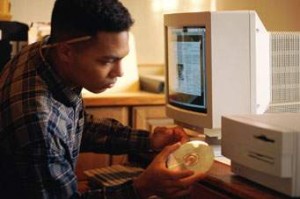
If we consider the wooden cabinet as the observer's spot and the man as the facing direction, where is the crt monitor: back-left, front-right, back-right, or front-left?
front-left

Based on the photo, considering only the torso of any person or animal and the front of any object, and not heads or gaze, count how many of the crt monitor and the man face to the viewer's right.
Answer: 1

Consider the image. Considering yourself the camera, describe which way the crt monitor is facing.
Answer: facing the viewer and to the left of the viewer

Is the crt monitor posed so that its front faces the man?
yes

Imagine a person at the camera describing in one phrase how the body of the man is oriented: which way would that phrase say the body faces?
to the viewer's right

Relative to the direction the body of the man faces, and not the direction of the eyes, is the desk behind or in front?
in front

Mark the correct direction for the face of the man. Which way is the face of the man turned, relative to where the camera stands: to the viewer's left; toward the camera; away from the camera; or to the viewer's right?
to the viewer's right

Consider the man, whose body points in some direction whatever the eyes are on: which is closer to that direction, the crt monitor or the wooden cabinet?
the crt monitor

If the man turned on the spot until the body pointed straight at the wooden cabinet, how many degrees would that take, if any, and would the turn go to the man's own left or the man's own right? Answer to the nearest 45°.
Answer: approximately 90° to the man's own left

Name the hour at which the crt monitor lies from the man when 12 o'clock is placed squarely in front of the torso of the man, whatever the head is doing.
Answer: The crt monitor is roughly at 11 o'clock from the man.
